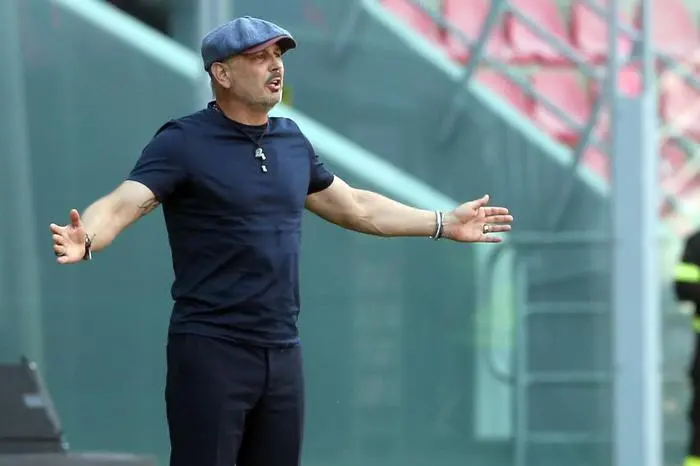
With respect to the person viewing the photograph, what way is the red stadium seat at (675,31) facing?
facing the viewer and to the right of the viewer

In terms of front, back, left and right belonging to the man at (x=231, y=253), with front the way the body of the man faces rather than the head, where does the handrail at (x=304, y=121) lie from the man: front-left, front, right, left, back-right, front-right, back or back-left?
back-left

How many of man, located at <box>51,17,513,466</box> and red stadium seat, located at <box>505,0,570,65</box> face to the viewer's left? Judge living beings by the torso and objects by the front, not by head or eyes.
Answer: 0

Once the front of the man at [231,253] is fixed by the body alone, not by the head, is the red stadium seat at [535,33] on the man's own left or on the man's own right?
on the man's own left

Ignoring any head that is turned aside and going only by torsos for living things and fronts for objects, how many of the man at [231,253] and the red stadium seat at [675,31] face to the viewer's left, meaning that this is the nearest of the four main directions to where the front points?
0

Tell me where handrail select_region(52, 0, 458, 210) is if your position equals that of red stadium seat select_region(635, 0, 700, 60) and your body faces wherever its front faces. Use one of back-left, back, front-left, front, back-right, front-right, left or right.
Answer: right
